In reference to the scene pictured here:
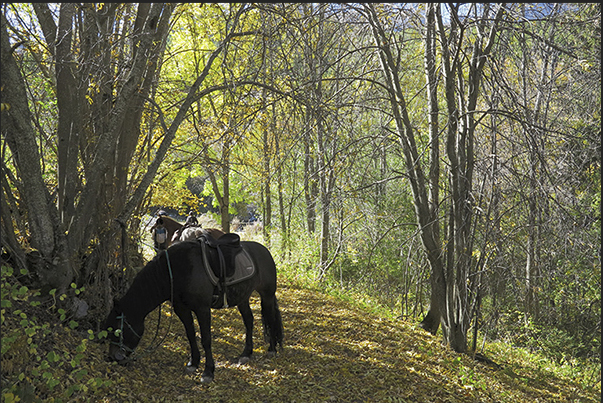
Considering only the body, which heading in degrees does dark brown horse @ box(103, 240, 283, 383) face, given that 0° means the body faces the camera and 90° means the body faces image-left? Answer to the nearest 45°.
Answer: approximately 45°

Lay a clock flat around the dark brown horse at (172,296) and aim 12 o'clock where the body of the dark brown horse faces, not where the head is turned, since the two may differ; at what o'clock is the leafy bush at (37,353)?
The leafy bush is roughly at 12 o'clock from the dark brown horse.
